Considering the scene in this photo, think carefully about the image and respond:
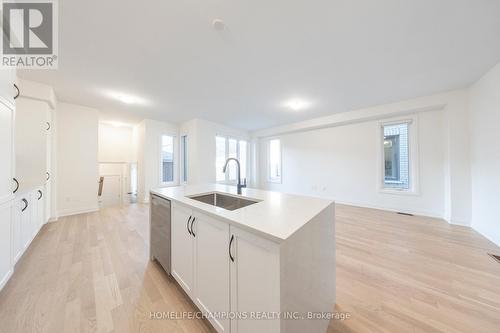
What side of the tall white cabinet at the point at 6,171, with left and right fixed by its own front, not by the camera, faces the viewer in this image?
right

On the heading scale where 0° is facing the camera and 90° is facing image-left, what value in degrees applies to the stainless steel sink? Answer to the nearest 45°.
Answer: approximately 45°

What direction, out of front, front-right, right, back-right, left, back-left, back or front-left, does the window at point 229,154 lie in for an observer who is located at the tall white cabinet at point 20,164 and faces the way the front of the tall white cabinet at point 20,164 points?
front

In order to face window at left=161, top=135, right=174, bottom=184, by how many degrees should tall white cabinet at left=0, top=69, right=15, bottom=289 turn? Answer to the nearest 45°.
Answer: approximately 45° to its left

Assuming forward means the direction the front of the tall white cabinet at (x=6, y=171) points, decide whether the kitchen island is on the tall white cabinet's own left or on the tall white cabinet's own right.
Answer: on the tall white cabinet's own right

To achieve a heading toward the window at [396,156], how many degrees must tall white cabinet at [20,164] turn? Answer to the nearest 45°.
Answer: approximately 45° to its right

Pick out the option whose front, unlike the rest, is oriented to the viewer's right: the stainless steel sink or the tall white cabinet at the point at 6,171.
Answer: the tall white cabinet

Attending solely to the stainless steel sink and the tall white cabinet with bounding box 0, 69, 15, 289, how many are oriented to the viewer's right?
1

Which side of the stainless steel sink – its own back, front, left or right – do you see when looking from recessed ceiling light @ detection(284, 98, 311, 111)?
back

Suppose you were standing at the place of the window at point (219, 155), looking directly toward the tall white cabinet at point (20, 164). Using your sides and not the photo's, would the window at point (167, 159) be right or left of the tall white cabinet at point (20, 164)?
right

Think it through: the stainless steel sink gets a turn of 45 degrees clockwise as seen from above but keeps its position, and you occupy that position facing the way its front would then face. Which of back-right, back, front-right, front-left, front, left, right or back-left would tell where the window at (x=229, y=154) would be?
right

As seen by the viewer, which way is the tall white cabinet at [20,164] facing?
to the viewer's right

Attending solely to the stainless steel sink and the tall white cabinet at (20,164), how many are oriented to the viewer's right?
1

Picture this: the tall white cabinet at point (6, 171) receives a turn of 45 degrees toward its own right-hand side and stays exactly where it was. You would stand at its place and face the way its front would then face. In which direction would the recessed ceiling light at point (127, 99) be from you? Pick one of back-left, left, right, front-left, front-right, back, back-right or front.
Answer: left

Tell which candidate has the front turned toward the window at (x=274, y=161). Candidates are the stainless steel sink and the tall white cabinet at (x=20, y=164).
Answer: the tall white cabinet

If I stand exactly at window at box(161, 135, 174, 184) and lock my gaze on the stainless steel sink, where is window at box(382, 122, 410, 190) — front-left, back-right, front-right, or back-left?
front-left
